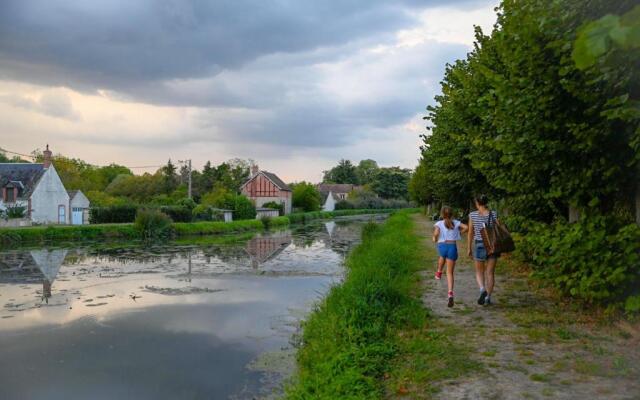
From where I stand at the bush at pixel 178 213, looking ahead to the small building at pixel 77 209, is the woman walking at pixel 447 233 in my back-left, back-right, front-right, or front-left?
back-left

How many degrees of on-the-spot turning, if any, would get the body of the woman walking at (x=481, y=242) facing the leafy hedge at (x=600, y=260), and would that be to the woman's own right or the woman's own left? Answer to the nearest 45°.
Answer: approximately 135° to the woman's own right

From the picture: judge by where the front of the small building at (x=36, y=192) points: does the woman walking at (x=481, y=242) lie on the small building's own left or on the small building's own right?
on the small building's own left

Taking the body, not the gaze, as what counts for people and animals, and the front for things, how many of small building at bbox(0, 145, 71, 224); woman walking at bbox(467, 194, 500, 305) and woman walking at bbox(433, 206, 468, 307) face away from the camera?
2

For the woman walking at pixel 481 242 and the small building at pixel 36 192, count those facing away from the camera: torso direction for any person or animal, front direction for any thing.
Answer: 1

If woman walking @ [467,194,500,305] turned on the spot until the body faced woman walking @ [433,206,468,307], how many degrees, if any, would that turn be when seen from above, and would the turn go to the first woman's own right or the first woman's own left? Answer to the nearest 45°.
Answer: approximately 45° to the first woman's own left

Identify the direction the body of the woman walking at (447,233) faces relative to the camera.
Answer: away from the camera

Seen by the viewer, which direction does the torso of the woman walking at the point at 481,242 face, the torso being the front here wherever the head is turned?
away from the camera

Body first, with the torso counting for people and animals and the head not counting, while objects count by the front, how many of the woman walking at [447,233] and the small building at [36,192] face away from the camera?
1

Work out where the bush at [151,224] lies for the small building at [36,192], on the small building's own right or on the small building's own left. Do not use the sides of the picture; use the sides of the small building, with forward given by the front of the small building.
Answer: on the small building's own left

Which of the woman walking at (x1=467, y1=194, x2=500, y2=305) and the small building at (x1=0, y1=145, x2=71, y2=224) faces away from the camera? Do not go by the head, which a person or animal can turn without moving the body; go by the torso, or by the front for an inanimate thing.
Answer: the woman walking

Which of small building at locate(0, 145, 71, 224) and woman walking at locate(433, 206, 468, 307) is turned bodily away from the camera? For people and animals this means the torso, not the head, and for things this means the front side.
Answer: the woman walking
